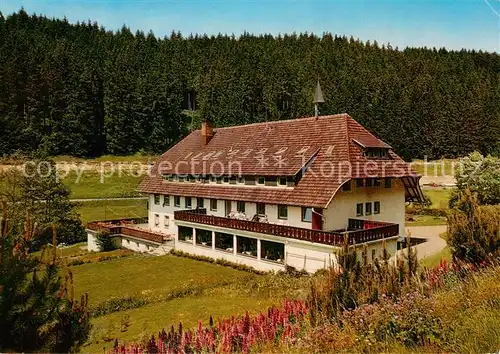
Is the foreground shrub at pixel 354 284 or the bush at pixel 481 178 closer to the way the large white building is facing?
the foreground shrub

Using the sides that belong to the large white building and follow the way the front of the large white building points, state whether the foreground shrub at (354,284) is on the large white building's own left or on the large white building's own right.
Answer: on the large white building's own left

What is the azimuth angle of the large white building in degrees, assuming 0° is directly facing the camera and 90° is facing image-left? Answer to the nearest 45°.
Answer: approximately 45°

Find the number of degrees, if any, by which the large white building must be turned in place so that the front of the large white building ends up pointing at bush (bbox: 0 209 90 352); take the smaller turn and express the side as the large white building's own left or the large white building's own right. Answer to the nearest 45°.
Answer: approximately 45° to the large white building's own left

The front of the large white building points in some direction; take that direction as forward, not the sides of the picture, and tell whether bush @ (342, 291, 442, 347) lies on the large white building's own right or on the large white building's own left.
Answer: on the large white building's own left

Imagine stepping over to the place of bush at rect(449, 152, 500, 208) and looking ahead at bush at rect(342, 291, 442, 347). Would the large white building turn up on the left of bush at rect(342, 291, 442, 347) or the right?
right

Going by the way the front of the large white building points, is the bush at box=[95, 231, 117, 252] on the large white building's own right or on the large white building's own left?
on the large white building's own right

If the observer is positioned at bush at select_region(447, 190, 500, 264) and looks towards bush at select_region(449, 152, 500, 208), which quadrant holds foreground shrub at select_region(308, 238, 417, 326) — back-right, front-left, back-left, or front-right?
back-left

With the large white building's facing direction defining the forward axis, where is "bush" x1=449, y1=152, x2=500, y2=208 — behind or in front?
behind
